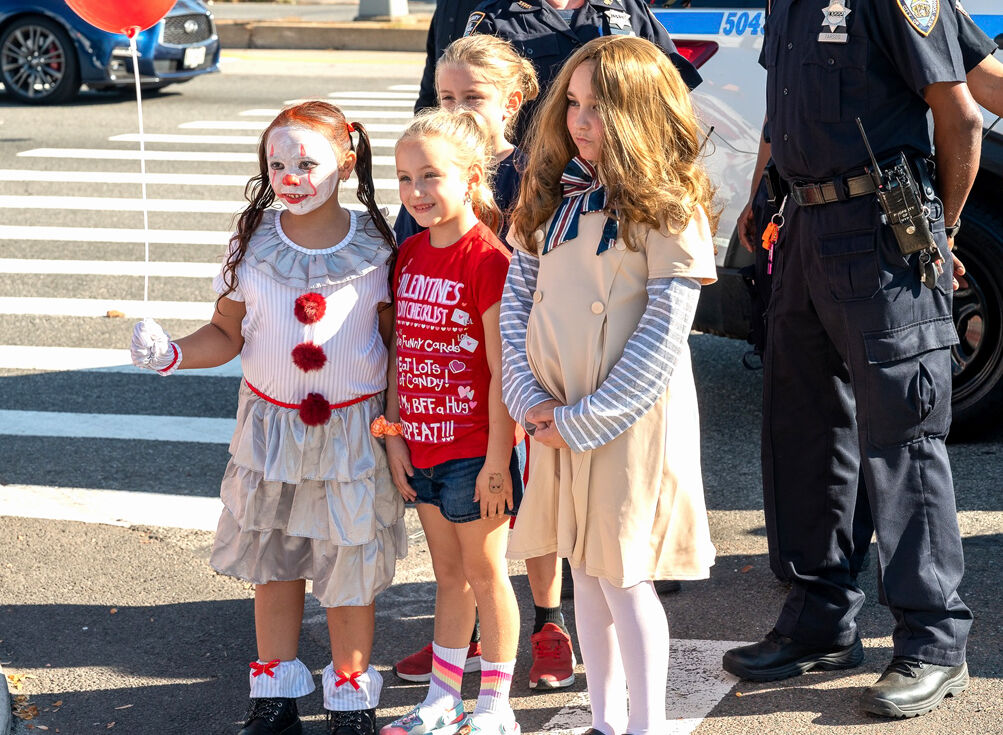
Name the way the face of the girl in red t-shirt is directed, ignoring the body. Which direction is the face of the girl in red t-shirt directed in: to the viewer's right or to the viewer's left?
to the viewer's left

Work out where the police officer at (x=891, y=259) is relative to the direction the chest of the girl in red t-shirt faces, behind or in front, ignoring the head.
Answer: behind

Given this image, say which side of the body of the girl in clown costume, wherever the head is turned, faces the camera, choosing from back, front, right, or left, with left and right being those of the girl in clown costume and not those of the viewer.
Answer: front

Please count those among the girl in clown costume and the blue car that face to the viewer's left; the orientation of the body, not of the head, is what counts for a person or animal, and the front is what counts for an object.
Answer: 0

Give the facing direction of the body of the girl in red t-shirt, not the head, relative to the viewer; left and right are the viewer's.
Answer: facing the viewer and to the left of the viewer

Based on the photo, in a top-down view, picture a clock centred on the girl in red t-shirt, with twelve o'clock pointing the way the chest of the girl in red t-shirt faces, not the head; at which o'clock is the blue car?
The blue car is roughly at 4 o'clock from the girl in red t-shirt.

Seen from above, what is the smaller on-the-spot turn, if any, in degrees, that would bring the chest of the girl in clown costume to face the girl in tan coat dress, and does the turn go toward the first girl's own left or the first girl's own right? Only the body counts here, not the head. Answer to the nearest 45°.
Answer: approximately 45° to the first girl's own left
